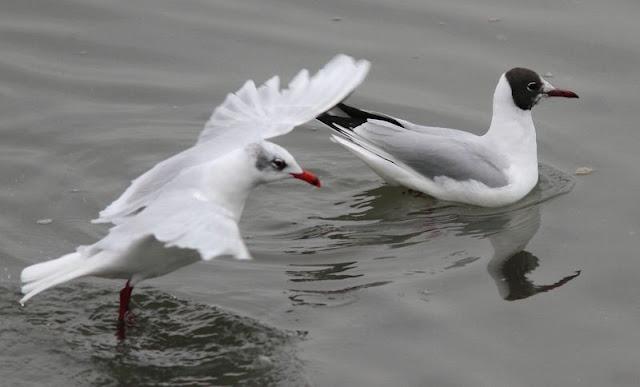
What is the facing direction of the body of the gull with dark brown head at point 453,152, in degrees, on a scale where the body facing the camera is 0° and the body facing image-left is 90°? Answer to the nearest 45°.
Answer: approximately 270°

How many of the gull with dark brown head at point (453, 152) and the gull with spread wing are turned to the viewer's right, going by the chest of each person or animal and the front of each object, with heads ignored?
2

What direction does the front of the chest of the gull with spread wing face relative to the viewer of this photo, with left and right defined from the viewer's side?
facing to the right of the viewer

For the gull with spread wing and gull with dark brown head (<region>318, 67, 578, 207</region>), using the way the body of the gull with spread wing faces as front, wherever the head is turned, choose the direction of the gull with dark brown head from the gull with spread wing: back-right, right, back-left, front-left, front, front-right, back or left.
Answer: front-left

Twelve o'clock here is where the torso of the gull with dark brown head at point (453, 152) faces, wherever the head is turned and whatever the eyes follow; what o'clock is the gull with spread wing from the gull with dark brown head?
The gull with spread wing is roughly at 4 o'clock from the gull with dark brown head.

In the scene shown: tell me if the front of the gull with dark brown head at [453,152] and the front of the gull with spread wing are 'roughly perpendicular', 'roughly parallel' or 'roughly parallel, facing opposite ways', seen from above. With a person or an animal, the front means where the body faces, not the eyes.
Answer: roughly parallel
